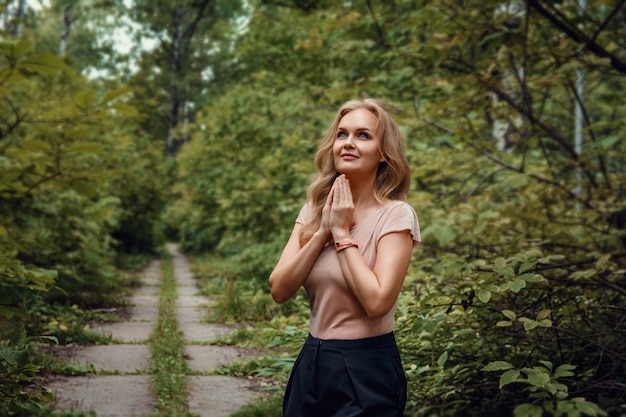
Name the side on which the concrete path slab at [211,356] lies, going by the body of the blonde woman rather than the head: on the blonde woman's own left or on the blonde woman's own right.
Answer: on the blonde woman's own right

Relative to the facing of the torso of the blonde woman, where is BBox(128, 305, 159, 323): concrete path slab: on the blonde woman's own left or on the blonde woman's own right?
on the blonde woman's own right

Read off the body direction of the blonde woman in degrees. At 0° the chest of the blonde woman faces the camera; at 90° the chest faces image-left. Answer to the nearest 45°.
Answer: approximately 45°

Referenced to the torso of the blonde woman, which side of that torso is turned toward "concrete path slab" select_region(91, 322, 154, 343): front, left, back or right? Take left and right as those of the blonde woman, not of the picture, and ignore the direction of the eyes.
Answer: right

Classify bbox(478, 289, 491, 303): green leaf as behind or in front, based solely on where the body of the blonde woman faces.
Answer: behind

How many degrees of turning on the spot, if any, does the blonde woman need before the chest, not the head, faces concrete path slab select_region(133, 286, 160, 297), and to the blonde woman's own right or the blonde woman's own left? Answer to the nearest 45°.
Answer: approximately 135° to the blonde woman's own right

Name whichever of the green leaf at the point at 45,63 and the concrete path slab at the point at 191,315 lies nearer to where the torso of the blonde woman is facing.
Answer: the green leaf

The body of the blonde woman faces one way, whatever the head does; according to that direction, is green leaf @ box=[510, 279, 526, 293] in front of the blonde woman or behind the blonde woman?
behind

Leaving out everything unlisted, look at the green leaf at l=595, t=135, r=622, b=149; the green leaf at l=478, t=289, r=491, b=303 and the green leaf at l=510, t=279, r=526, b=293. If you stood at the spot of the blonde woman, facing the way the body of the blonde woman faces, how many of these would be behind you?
3

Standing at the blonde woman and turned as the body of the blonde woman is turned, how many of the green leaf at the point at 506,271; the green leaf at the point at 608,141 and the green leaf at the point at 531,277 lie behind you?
3
